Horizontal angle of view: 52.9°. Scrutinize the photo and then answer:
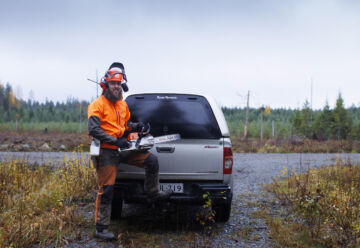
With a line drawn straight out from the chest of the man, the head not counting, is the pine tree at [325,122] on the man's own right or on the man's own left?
on the man's own left

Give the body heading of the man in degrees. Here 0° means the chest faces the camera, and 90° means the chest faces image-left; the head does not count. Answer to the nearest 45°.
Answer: approximately 315°

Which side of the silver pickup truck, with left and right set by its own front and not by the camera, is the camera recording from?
back
